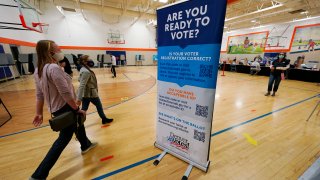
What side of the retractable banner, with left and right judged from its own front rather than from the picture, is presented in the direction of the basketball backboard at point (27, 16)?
right

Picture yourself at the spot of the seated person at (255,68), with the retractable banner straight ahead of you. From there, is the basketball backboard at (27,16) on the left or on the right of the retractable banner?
right

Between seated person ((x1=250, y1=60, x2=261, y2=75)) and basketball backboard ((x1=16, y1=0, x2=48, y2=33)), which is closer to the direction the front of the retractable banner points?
the basketball backboard

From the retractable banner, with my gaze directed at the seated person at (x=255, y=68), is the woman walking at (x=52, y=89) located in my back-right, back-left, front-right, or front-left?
back-left

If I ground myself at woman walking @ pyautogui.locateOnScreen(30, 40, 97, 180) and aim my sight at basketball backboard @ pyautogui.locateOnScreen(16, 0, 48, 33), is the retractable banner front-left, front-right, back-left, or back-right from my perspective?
back-right

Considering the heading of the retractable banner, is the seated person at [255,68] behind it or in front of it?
behind

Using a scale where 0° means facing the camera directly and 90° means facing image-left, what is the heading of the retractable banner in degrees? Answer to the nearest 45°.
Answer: approximately 45°

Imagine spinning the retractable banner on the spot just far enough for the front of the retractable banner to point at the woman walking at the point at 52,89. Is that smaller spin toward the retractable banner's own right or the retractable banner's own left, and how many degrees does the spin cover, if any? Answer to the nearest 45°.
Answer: approximately 45° to the retractable banner's own right

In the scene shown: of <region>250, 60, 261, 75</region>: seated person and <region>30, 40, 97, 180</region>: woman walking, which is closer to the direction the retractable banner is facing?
the woman walking
